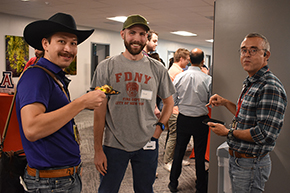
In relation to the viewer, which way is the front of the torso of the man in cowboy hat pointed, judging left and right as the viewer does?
facing to the right of the viewer

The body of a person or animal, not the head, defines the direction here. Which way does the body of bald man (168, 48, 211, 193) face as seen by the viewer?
away from the camera

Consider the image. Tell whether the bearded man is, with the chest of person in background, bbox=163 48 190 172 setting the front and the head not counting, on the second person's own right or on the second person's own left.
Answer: on the second person's own right

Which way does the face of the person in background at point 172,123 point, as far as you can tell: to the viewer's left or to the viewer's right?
to the viewer's right
